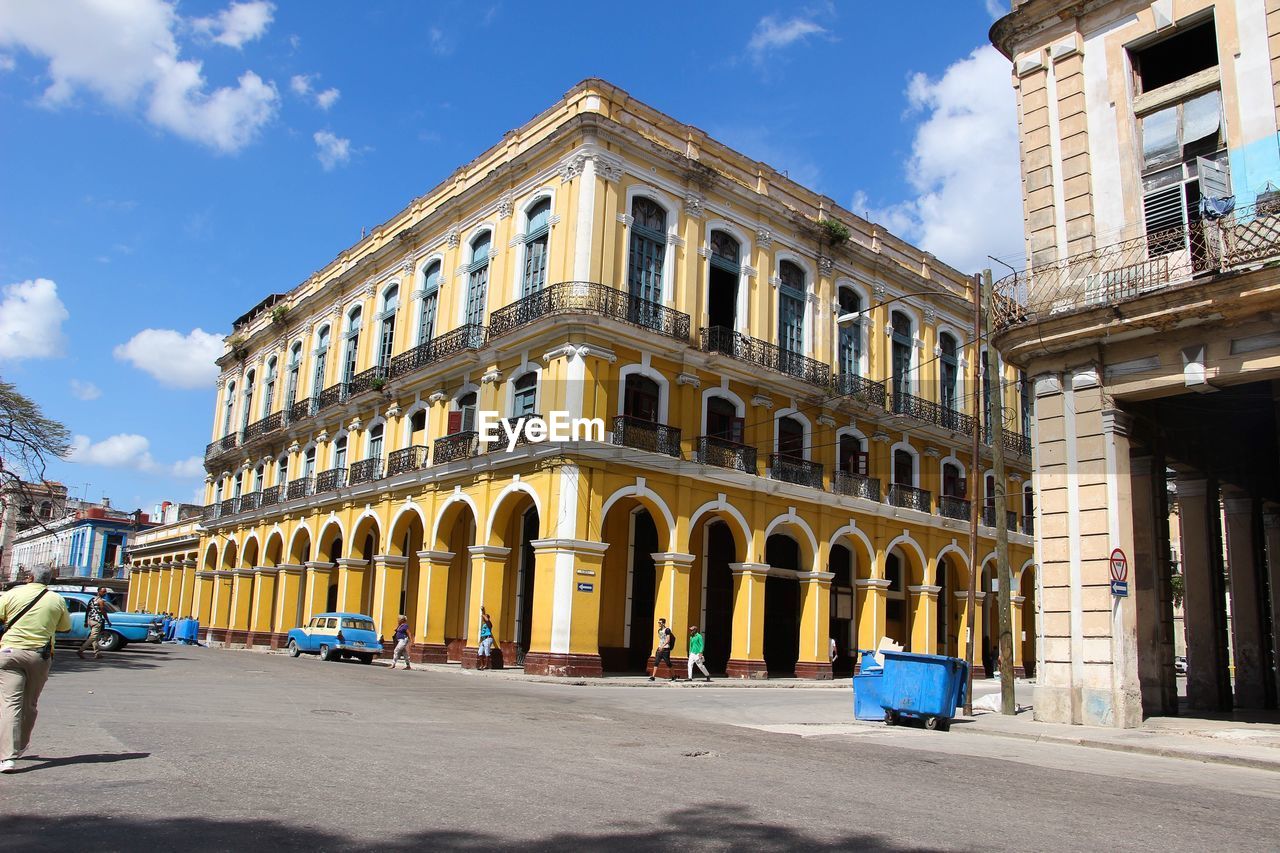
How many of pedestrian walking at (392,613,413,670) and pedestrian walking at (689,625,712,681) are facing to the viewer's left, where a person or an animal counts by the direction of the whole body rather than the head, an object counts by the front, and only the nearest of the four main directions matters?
1

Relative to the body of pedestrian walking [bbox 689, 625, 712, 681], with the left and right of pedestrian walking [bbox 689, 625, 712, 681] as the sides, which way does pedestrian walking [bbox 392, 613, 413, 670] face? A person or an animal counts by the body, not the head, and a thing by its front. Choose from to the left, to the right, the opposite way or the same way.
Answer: the opposite way

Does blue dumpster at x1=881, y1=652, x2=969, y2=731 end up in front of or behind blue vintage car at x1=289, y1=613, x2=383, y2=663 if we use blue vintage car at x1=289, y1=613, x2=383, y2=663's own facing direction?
behind

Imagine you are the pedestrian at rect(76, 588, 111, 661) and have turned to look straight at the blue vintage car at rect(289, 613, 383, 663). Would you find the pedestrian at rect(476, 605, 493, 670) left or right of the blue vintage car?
right

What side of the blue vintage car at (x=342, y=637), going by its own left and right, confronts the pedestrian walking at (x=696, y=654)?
back

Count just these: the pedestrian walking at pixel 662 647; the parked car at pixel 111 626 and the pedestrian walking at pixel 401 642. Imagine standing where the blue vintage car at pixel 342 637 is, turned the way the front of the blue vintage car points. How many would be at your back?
2

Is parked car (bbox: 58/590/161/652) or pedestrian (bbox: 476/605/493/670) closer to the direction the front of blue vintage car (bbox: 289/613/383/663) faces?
the parked car

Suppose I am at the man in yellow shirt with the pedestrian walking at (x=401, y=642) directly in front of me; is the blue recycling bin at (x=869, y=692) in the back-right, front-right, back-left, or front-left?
front-right

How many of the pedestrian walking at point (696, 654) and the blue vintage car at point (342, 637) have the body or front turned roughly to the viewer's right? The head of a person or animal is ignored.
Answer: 0

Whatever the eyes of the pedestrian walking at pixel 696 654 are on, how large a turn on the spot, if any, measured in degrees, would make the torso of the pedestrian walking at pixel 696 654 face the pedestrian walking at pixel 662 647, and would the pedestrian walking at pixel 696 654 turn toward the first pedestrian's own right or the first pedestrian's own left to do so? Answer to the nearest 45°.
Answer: approximately 45° to the first pedestrian's own left
